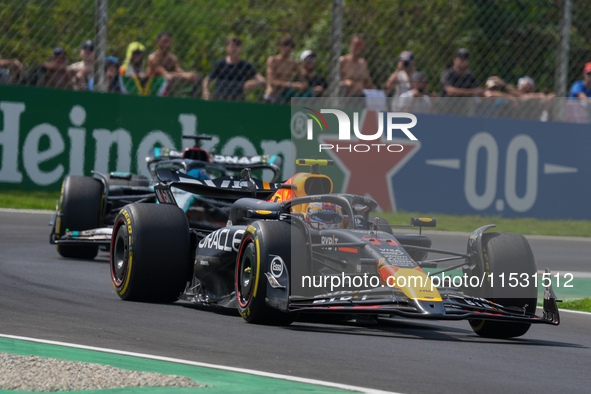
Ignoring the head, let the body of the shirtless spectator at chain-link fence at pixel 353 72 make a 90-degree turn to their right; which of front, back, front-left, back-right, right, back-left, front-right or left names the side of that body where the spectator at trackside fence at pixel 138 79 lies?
front

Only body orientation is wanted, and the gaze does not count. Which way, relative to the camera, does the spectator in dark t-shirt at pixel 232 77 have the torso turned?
toward the camera

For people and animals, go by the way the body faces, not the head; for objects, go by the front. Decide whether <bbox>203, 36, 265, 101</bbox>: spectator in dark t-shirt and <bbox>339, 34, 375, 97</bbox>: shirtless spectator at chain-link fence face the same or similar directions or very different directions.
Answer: same or similar directions

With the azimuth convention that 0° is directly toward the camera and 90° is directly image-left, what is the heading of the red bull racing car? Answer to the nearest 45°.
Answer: approximately 315°

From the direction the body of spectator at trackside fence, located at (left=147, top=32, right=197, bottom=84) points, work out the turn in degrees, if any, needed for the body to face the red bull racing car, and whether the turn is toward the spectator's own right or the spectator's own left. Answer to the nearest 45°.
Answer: approximately 45° to the spectator's own right

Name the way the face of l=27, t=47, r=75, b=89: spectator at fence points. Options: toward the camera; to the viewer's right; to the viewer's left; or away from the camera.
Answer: toward the camera

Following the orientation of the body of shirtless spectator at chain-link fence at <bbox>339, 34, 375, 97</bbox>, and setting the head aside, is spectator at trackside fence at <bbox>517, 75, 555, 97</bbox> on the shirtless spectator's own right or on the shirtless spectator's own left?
on the shirtless spectator's own left

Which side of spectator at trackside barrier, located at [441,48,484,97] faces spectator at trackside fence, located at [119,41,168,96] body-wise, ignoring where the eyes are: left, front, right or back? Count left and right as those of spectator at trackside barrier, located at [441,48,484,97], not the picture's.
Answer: right

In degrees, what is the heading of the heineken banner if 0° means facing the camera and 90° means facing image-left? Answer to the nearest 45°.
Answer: approximately 0°

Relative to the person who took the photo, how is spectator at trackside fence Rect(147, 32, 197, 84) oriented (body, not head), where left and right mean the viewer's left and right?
facing the viewer and to the right of the viewer

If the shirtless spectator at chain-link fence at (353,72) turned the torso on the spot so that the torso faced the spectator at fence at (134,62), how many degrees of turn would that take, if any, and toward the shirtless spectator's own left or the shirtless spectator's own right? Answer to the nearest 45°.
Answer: approximately 90° to the shirtless spectator's own right

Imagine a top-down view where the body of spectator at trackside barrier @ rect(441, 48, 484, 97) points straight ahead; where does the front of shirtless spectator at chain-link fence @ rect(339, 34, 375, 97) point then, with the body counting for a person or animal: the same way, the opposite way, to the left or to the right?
the same way

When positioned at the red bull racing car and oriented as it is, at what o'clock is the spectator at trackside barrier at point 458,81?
The spectator at trackside barrier is roughly at 8 o'clock from the red bull racing car.

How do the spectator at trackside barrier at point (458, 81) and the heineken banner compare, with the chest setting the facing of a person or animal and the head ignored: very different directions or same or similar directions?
same or similar directions

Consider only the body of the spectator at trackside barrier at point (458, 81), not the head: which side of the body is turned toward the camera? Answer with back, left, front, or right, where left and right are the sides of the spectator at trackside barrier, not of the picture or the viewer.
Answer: front

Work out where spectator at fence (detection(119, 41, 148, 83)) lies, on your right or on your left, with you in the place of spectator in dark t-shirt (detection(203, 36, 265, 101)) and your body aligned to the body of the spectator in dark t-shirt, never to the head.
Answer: on your right
